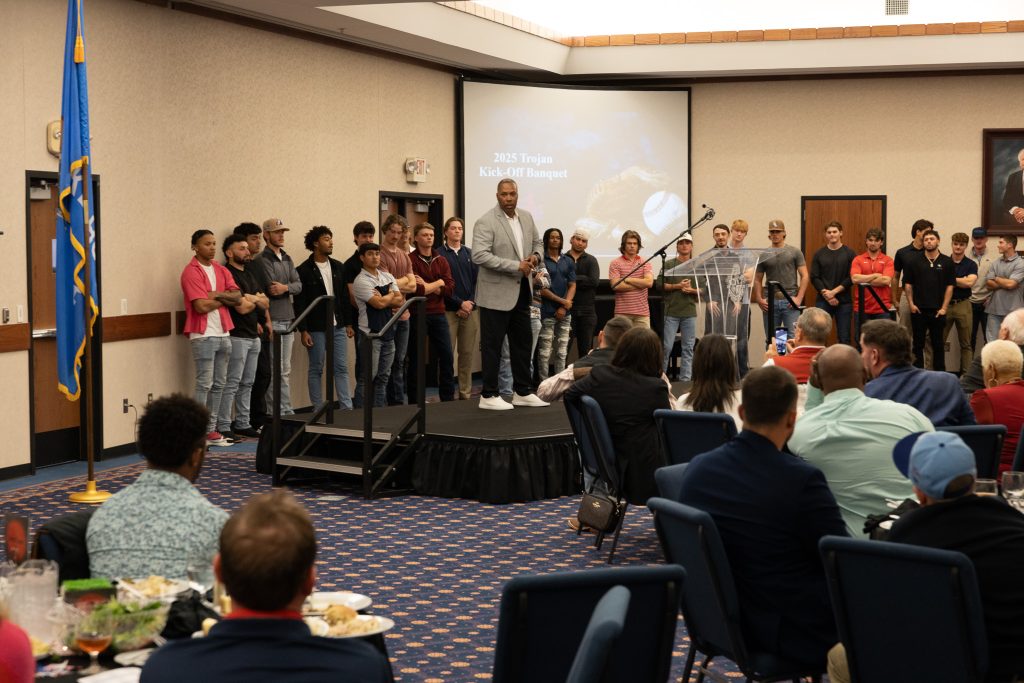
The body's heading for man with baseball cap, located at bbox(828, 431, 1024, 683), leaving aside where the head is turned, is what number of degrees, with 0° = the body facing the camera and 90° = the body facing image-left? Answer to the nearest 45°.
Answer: approximately 135°

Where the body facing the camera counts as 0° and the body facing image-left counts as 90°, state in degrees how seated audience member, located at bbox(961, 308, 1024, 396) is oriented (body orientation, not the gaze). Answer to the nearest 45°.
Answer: approximately 135°

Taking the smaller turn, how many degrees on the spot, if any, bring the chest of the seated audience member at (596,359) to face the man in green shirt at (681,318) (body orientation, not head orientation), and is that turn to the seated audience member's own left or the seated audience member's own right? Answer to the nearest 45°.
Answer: approximately 45° to the seated audience member's own right

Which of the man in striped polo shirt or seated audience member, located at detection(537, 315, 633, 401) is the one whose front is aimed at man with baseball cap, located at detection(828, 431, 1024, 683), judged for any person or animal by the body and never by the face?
the man in striped polo shirt

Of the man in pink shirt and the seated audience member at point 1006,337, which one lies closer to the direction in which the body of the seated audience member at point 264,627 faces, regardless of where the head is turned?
the man in pink shirt

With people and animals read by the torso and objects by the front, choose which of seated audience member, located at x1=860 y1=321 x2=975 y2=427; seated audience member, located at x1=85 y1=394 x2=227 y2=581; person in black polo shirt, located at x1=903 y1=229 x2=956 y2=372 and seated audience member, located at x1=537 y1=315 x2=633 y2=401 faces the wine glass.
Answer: the person in black polo shirt

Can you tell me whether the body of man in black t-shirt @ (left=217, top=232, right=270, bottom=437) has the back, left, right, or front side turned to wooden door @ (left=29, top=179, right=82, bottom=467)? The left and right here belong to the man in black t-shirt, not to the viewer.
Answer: right

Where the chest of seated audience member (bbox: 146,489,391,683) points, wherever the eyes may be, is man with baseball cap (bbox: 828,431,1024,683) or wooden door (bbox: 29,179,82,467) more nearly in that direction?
the wooden door

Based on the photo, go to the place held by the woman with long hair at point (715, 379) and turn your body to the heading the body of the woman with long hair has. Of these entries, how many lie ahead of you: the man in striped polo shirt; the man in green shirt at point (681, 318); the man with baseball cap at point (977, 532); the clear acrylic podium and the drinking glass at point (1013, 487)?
3

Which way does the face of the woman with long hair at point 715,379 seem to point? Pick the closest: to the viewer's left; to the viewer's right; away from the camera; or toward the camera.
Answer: away from the camera

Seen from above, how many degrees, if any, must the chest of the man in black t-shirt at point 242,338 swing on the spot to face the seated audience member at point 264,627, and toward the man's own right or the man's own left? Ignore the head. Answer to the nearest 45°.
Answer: approximately 45° to the man's own right
